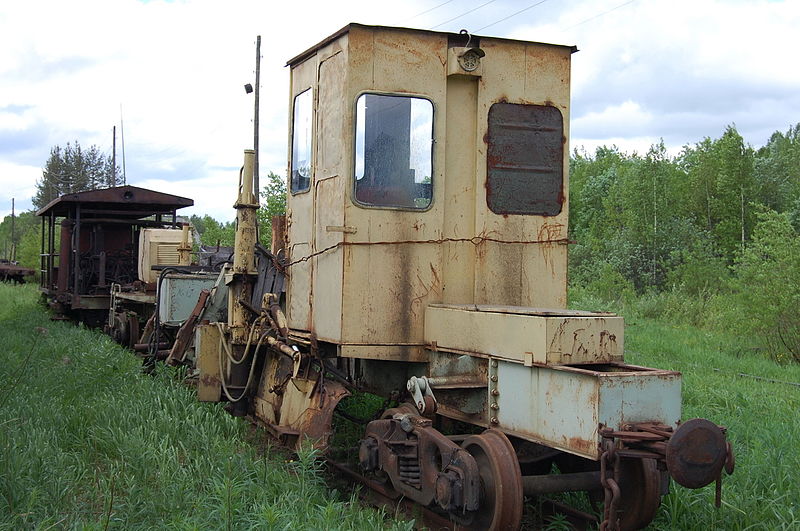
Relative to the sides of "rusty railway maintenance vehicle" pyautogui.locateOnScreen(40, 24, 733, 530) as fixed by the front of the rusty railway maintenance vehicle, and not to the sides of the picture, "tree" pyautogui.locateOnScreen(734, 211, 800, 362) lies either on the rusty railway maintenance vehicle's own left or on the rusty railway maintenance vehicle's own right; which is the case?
on the rusty railway maintenance vehicle's own left

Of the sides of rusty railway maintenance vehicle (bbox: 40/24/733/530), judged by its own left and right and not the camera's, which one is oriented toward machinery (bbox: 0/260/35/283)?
back

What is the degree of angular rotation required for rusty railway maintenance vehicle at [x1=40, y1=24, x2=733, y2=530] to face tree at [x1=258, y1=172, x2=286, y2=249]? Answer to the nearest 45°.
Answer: approximately 135° to its left

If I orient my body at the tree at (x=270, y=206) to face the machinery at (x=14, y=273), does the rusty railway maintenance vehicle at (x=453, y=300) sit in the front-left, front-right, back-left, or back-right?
back-left

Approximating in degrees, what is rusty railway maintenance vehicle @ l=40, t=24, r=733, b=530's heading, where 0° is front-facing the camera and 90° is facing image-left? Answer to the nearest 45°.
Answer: approximately 315°
